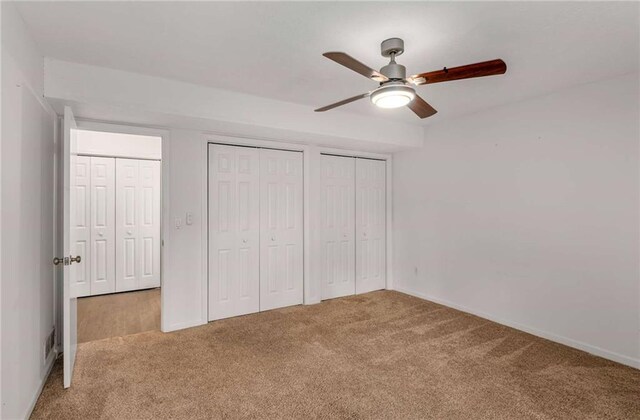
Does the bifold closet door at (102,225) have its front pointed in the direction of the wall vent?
yes

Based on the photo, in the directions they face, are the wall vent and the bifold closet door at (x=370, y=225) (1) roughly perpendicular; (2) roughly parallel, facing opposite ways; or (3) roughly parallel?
roughly perpendicular

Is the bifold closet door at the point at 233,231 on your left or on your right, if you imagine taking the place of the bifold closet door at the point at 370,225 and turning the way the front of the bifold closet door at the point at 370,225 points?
on your right

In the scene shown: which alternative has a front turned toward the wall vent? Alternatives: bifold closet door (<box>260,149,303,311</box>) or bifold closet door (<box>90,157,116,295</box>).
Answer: bifold closet door (<box>90,157,116,295</box>)

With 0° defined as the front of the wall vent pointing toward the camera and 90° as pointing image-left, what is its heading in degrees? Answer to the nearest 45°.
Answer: approximately 270°

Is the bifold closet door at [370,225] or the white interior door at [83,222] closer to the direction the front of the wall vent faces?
the bifold closet door

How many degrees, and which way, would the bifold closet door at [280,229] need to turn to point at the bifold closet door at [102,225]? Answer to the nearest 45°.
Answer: approximately 135° to its right

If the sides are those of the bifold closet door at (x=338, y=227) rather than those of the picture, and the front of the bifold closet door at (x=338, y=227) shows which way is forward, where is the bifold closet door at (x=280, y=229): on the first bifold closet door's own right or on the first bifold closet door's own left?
on the first bifold closet door's own right

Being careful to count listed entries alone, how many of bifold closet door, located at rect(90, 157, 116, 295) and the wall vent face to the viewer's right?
1

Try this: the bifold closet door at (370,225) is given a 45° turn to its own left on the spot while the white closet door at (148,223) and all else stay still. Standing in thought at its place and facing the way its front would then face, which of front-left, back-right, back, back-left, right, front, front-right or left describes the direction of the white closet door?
back

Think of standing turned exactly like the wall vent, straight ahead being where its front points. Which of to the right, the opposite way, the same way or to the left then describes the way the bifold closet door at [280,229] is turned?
to the right
